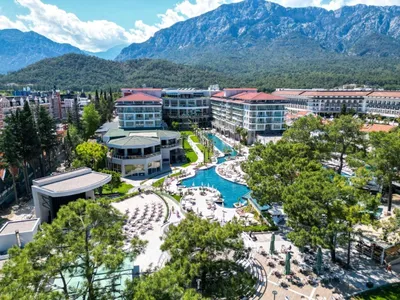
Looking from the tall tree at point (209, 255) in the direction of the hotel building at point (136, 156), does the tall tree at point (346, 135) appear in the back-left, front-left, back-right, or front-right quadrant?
front-right

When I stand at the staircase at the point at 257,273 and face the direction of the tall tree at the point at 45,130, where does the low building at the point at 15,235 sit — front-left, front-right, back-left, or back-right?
front-left

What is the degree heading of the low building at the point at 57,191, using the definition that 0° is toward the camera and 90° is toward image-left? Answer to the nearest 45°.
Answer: approximately 315°

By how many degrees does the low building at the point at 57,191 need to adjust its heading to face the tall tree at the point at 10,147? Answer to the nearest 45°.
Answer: approximately 180°

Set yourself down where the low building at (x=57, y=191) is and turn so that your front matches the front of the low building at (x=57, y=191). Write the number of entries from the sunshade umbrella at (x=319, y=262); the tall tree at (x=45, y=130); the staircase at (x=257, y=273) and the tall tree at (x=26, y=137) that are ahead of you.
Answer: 2

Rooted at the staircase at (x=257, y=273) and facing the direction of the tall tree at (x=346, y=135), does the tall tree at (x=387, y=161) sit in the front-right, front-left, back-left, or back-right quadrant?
front-right

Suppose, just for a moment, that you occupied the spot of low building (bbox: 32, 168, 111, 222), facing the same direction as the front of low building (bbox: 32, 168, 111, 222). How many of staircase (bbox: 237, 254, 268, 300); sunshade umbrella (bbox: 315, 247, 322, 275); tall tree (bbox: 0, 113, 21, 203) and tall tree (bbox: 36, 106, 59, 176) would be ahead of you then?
2

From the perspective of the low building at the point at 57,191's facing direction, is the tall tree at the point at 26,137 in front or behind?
behind

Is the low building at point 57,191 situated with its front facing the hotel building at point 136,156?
no

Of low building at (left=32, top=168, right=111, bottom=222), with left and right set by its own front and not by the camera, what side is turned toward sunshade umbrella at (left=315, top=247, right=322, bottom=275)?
front

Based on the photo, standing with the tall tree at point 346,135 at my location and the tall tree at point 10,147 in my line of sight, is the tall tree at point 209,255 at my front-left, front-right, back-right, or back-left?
front-left

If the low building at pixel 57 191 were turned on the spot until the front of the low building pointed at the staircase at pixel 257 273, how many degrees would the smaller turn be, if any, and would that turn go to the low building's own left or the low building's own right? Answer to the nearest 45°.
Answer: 0° — it already faces it

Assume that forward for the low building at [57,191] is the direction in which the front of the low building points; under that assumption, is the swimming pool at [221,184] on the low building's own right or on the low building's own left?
on the low building's own left

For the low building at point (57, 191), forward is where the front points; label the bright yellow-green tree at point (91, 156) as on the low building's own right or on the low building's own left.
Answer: on the low building's own left

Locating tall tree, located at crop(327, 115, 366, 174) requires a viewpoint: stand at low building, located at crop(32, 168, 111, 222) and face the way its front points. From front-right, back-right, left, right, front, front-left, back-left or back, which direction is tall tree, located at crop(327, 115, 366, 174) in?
front-left
